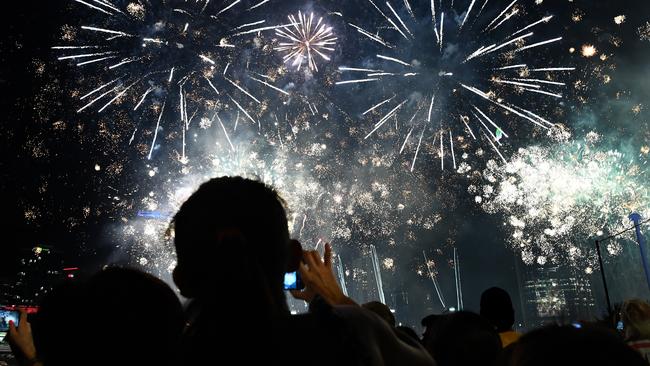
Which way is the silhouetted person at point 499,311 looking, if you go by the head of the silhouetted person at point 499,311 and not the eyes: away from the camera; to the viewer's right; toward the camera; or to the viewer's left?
away from the camera

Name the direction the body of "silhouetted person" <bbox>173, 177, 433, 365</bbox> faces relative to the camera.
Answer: away from the camera

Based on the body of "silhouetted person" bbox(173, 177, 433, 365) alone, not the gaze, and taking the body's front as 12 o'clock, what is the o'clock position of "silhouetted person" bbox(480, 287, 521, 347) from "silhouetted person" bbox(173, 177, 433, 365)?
"silhouetted person" bbox(480, 287, 521, 347) is roughly at 1 o'clock from "silhouetted person" bbox(173, 177, 433, 365).

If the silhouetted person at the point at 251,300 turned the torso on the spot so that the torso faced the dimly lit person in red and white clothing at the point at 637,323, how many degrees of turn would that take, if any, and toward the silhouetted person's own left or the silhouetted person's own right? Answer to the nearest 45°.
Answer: approximately 45° to the silhouetted person's own right

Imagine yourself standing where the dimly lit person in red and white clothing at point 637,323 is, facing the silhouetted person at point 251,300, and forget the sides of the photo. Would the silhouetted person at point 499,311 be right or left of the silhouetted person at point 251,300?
right
